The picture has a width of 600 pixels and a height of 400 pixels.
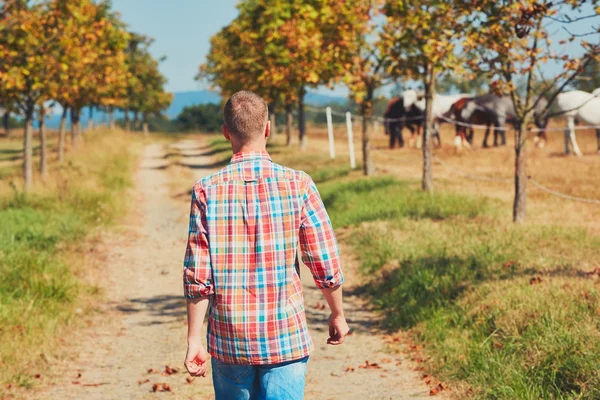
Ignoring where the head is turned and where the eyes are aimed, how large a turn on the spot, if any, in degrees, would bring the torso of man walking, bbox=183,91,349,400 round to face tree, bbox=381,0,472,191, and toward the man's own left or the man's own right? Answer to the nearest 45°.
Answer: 0° — they already face it

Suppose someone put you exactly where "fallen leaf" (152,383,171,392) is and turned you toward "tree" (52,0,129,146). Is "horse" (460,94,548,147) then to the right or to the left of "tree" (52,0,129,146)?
right

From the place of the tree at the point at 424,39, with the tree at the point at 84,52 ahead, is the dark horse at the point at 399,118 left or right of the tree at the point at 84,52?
right

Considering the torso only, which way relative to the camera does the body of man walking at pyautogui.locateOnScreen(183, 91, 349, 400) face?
away from the camera

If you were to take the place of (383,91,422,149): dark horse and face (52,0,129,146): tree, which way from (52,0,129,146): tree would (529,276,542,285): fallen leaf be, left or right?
left

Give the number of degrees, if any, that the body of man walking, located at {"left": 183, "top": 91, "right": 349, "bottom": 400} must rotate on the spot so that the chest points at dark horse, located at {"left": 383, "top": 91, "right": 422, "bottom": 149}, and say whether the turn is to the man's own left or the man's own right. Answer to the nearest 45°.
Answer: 0° — they already face it

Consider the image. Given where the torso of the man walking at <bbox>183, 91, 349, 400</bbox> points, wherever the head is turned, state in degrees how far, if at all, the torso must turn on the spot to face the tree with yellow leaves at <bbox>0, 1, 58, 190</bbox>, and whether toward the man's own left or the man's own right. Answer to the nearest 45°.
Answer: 0° — they already face it

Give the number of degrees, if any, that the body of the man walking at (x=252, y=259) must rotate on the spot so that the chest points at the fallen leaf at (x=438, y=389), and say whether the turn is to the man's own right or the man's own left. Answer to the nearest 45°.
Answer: approximately 45° to the man's own right
